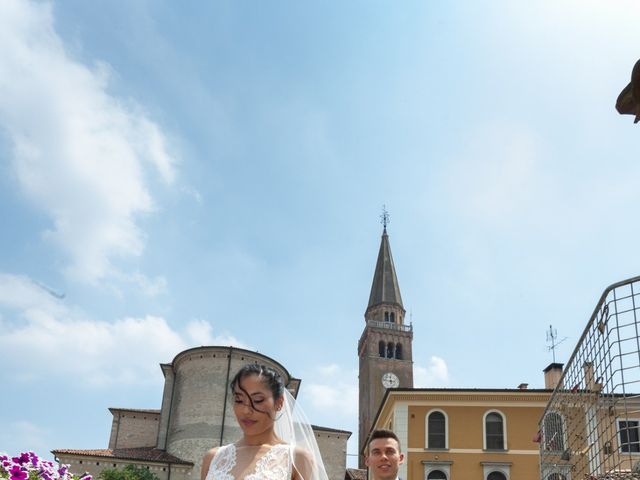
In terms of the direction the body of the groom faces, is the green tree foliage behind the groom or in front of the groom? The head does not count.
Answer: behind

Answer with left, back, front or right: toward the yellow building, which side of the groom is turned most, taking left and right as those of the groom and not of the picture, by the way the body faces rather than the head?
back

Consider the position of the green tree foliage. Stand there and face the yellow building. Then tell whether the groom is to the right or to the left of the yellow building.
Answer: right

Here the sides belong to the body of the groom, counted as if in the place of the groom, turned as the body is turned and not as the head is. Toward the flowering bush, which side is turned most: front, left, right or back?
right

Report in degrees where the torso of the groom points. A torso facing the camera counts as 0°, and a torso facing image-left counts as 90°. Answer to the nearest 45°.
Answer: approximately 0°

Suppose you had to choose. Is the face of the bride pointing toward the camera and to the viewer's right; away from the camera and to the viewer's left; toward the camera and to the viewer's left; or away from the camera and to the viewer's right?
toward the camera and to the viewer's left

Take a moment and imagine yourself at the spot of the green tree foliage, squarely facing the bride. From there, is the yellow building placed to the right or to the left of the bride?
left
